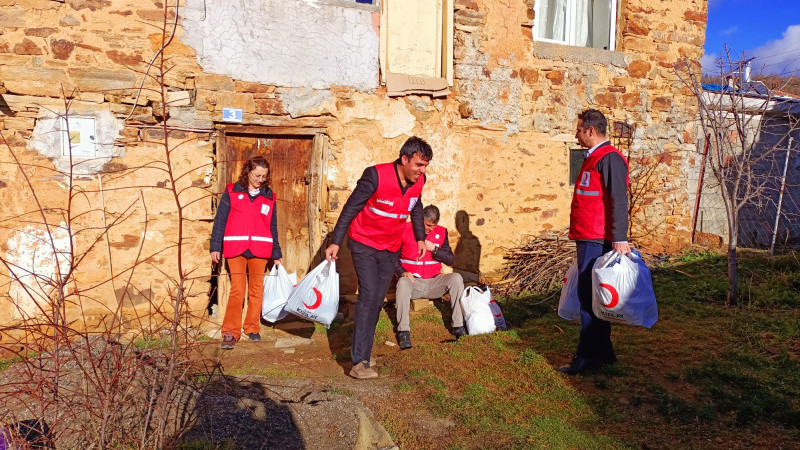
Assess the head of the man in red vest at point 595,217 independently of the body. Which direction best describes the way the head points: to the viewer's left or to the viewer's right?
to the viewer's left

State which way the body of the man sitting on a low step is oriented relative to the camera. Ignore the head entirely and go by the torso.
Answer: toward the camera

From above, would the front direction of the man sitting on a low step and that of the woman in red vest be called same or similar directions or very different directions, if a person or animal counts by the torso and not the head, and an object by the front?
same or similar directions

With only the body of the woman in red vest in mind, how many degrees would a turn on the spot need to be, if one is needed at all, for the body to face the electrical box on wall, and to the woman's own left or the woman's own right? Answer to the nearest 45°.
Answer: approximately 90° to the woman's own right

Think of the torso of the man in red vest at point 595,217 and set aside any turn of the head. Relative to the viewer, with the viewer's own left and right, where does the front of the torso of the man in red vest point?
facing to the left of the viewer

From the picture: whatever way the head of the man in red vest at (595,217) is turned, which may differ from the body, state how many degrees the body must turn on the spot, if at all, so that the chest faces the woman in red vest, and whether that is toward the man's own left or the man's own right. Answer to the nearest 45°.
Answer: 0° — they already face them

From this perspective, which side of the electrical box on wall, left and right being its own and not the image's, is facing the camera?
front

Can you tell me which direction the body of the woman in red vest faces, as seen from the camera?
toward the camera

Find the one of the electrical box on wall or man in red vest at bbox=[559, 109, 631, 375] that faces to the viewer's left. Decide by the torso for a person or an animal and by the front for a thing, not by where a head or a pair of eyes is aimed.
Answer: the man in red vest

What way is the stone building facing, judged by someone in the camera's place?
facing the viewer

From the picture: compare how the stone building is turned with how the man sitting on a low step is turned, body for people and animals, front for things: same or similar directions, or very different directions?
same or similar directions

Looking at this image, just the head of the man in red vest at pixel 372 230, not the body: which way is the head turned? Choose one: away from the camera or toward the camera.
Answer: toward the camera

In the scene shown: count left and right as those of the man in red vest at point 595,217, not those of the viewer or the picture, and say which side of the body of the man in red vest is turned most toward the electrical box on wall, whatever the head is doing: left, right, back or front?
front
